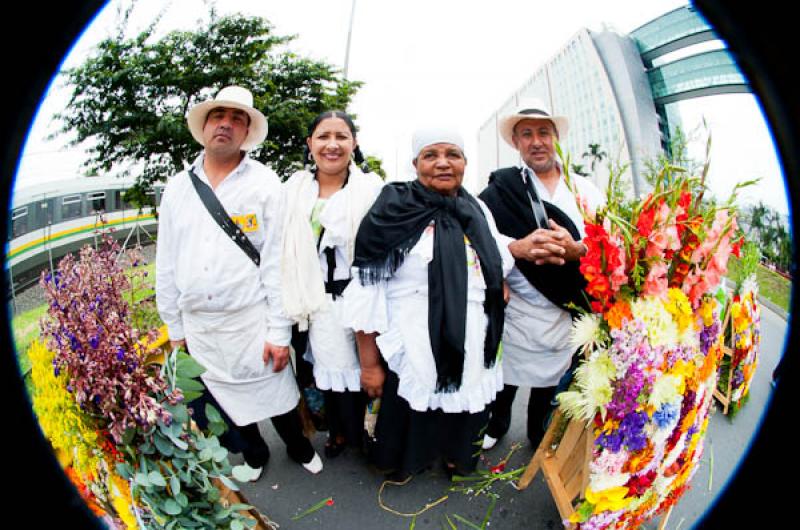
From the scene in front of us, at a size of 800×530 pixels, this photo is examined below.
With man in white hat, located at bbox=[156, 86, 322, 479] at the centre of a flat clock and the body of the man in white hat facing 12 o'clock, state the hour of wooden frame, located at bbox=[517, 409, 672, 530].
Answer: The wooden frame is roughly at 10 o'clock from the man in white hat.

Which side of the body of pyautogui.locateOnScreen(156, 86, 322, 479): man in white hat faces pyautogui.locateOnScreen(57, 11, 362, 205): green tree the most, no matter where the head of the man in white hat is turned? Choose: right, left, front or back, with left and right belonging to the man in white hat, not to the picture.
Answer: back

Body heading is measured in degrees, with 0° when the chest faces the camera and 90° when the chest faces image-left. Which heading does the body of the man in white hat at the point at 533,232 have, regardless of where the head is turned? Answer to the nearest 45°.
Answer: approximately 0°

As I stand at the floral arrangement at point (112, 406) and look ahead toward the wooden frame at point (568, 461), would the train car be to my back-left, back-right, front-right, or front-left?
back-left

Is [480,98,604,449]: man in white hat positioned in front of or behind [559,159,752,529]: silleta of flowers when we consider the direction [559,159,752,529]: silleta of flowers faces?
behind

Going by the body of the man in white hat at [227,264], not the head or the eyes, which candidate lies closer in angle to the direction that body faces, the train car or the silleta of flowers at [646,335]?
the silleta of flowers

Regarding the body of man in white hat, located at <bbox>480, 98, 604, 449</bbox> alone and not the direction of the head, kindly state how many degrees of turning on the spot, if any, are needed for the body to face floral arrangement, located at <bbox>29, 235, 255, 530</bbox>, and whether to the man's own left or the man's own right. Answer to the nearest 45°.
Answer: approximately 45° to the man's own right

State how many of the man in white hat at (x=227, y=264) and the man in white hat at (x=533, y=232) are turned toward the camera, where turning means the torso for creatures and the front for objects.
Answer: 2
